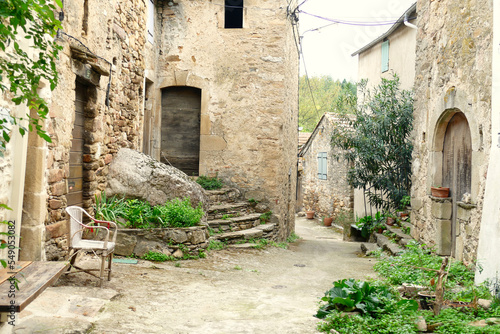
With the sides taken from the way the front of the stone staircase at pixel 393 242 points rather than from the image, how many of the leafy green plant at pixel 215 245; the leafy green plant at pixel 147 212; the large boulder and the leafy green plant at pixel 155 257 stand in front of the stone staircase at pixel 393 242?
4

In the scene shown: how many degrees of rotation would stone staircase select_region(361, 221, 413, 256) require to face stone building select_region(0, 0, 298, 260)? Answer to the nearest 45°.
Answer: approximately 45° to its right

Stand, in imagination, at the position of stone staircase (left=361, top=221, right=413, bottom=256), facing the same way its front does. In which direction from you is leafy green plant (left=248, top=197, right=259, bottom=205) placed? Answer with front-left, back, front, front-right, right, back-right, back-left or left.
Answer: front-right

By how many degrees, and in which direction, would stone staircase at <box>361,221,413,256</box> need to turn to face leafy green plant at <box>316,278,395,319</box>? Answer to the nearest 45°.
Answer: approximately 45° to its left

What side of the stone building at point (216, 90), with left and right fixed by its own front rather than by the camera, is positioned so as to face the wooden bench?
front

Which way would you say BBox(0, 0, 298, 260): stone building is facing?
toward the camera

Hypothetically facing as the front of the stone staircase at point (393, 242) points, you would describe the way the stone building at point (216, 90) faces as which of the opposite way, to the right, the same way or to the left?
to the left

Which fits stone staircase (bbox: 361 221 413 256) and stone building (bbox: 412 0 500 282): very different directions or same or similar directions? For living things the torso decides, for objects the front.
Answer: same or similar directions

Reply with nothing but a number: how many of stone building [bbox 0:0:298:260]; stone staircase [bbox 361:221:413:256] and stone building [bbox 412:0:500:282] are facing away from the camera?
0

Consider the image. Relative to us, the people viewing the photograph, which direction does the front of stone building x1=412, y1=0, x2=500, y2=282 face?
facing the viewer and to the left of the viewer

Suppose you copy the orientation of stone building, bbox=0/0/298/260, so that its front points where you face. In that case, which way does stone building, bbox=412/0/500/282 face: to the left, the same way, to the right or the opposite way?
to the right

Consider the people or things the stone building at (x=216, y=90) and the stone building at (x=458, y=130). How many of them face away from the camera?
0
